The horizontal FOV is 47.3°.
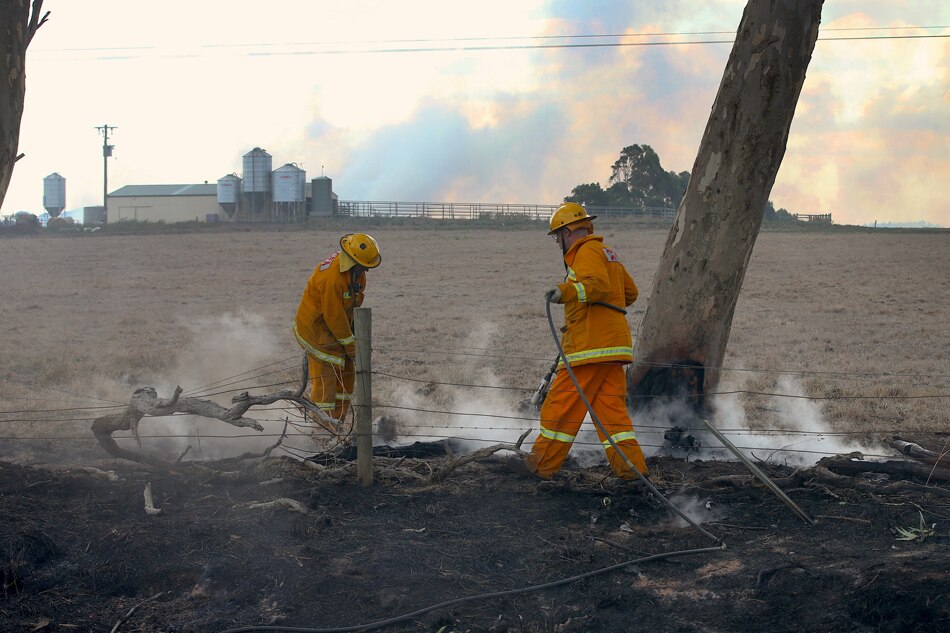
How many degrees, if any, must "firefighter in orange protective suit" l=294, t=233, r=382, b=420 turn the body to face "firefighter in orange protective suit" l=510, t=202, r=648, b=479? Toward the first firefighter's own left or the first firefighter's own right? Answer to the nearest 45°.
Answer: approximately 45° to the first firefighter's own right

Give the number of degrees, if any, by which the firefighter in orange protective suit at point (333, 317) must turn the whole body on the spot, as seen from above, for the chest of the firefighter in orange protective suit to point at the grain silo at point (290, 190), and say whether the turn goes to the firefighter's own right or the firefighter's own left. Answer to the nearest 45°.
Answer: approximately 90° to the firefighter's own left

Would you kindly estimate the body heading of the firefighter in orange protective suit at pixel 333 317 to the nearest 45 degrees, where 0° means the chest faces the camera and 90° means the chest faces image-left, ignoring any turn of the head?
approximately 270°

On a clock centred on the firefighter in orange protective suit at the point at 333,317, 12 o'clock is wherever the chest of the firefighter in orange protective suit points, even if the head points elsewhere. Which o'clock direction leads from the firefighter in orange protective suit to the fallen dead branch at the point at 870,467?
The fallen dead branch is roughly at 1 o'clock from the firefighter in orange protective suit.

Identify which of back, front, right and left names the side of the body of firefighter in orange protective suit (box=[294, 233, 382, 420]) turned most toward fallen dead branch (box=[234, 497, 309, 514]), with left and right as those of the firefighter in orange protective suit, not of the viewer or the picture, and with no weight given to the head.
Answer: right

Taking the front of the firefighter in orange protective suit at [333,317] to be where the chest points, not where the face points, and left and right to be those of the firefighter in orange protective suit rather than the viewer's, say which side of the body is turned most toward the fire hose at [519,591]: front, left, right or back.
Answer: right

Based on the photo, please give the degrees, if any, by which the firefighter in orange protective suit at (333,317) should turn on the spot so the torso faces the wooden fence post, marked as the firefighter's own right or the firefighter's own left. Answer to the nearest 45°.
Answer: approximately 90° to the firefighter's own right
